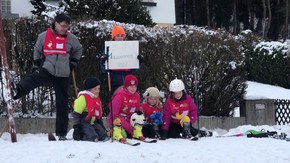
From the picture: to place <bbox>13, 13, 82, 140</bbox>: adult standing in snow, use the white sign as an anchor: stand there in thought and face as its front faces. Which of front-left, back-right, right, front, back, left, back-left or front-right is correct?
front-right

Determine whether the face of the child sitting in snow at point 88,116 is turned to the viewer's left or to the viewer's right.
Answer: to the viewer's right

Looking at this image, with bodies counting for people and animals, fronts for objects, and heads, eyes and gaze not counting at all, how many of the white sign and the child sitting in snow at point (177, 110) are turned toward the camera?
2

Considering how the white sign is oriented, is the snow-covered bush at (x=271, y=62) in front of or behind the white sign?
behind

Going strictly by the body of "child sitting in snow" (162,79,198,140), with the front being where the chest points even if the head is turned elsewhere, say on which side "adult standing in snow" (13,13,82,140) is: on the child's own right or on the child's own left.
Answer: on the child's own right

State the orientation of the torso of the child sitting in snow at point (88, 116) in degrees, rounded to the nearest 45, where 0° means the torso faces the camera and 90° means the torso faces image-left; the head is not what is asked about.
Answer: approximately 315°

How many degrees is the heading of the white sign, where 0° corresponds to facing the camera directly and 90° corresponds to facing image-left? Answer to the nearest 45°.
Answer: approximately 0°

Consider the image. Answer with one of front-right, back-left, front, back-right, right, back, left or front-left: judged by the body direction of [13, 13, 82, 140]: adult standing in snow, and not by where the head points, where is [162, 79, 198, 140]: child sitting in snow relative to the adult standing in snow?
left
